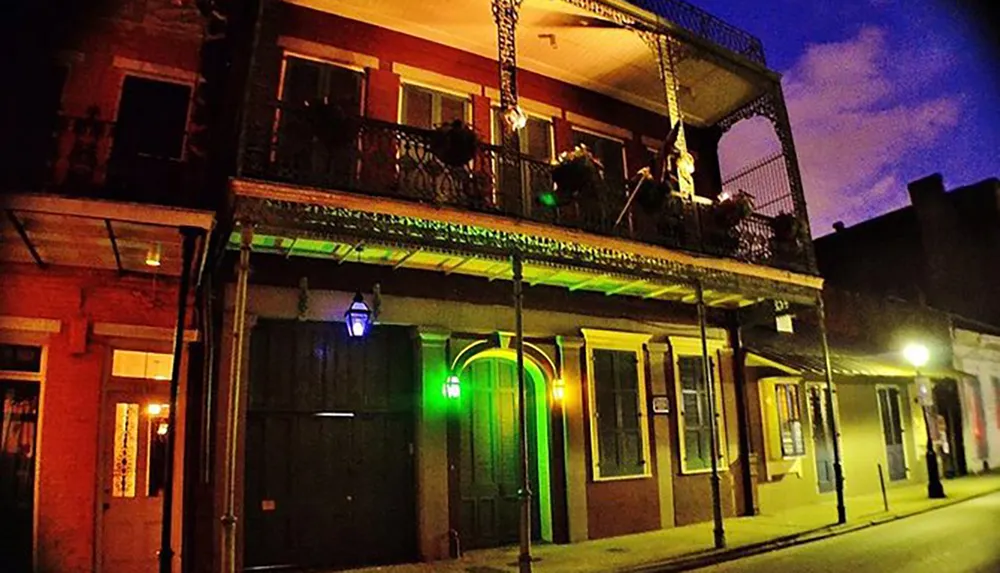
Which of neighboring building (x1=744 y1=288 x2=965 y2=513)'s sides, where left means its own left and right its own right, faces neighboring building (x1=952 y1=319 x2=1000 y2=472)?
left

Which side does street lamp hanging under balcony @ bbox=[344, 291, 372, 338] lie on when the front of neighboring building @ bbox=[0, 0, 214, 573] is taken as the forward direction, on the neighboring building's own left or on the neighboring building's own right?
on the neighboring building's own left

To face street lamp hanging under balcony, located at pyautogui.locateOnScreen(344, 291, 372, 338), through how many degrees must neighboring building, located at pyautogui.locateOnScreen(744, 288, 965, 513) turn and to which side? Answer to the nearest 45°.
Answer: approximately 90° to its right

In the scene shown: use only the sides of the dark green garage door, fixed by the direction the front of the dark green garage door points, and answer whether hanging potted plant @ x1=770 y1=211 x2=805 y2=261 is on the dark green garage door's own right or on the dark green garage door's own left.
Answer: on the dark green garage door's own left

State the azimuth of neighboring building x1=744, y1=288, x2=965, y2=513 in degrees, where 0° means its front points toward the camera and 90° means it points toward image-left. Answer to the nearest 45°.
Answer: approximately 315°

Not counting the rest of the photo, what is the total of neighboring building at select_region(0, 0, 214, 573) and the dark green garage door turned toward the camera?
2

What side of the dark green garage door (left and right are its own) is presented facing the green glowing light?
left

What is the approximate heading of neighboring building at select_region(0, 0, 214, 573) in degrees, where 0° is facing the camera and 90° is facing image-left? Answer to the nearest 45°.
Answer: approximately 0°
